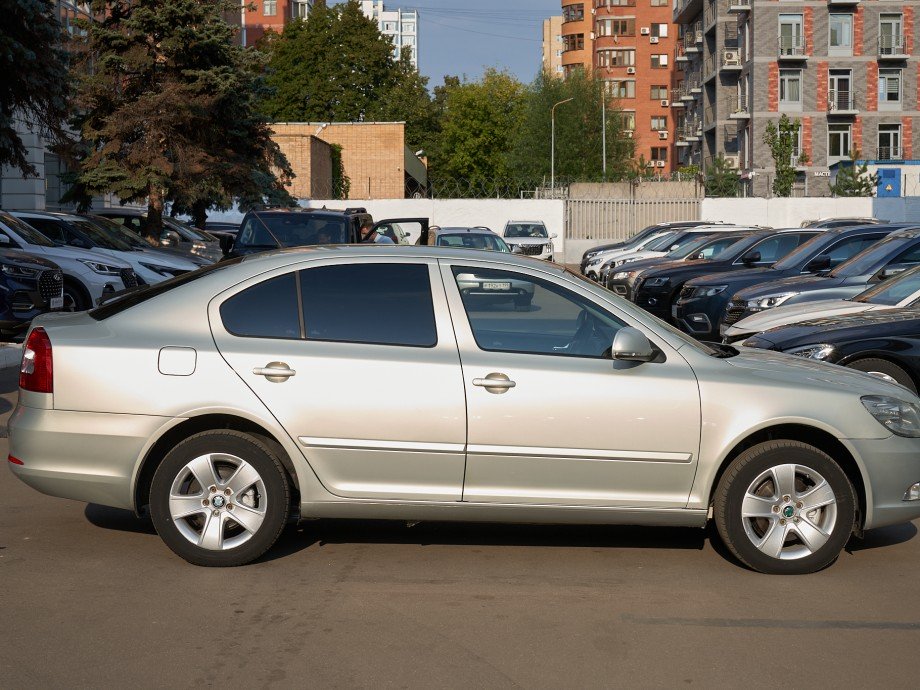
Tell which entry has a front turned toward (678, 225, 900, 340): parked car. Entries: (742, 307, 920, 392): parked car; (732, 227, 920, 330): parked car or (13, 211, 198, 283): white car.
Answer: the white car

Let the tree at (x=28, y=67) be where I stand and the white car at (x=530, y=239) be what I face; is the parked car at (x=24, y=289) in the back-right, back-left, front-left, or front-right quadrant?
back-right

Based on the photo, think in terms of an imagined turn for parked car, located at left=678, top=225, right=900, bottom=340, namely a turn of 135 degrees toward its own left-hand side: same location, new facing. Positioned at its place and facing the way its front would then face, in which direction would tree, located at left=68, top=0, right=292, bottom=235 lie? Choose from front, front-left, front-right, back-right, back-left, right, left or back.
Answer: back-left

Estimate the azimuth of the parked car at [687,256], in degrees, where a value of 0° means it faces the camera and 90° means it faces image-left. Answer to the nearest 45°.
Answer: approximately 45°

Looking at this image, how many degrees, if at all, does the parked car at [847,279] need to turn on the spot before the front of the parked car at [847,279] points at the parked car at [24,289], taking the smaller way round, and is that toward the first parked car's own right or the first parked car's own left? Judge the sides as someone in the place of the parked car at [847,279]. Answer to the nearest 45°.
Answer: approximately 45° to the first parked car's own right

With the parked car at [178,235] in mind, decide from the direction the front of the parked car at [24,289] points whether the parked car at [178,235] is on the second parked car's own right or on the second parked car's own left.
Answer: on the second parked car's own left

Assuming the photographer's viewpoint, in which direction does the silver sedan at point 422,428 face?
facing to the right of the viewer

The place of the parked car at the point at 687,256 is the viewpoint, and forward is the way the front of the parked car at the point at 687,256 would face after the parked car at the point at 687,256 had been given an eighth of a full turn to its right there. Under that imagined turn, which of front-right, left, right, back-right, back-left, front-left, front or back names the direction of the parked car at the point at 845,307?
left

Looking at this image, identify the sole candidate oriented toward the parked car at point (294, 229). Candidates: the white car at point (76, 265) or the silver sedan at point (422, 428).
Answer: the white car

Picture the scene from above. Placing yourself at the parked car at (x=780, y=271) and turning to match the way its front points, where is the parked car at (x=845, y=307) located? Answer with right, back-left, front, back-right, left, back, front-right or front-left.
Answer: front-left

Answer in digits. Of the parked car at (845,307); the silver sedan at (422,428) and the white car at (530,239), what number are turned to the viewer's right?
1
